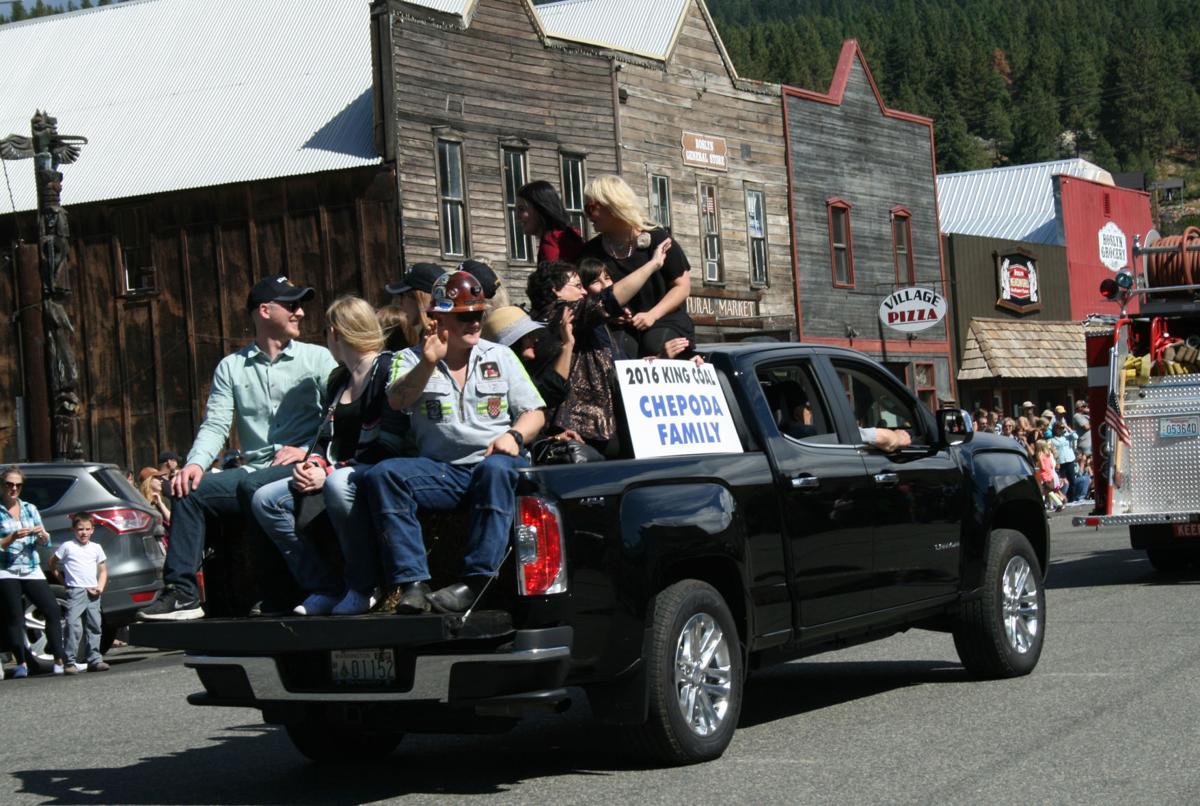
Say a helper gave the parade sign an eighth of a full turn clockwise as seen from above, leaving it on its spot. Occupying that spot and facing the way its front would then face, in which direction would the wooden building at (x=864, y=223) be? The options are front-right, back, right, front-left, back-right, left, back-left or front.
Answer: back

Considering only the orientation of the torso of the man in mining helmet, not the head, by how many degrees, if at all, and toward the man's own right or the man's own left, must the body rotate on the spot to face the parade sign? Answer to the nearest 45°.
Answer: approximately 135° to the man's own left

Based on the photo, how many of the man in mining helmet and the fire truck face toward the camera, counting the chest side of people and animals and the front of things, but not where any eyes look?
1

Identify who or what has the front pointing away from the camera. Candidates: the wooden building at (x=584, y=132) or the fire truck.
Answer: the fire truck

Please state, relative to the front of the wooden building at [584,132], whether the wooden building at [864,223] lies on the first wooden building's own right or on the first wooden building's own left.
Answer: on the first wooden building's own left

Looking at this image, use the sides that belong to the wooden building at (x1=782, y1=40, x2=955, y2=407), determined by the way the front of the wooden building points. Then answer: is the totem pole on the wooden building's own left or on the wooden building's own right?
on the wooden building's own right

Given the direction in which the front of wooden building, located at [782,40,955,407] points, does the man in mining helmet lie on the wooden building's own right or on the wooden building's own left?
on the wooden building's own right

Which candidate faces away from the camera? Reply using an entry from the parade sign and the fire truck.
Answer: the fire truck

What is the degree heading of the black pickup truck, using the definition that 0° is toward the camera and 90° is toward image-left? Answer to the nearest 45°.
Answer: approximately 225°

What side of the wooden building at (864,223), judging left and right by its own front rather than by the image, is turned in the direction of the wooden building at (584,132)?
right

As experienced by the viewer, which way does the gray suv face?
facing away from the viewer and to the left of the viewer
